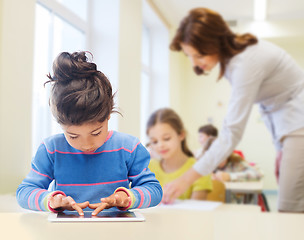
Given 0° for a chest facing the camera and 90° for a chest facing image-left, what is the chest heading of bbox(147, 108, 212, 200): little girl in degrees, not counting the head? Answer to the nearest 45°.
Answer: approximately 45°

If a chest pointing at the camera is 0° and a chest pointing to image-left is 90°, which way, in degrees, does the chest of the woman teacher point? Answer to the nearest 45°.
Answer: approximately 90°

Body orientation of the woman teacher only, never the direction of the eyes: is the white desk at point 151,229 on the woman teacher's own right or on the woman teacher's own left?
on the woman teacher's own left

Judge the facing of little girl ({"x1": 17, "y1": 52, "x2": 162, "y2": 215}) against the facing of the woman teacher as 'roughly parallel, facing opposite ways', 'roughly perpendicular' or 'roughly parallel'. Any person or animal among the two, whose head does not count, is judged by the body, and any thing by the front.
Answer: roughly perpendicular

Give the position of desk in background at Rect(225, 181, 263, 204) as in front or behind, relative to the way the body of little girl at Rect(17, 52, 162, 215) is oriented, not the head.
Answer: behind

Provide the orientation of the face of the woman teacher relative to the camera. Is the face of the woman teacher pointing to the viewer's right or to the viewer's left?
to the viewer's left

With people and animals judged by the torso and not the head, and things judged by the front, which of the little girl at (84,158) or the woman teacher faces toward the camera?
the little girl

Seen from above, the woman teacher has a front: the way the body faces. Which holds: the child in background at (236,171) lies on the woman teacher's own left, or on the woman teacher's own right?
on the woman teacher's own right

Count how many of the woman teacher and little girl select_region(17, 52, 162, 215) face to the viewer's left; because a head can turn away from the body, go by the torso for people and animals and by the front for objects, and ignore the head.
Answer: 1

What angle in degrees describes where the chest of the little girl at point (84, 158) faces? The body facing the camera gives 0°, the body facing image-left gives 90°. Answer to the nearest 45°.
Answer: approximately 0°

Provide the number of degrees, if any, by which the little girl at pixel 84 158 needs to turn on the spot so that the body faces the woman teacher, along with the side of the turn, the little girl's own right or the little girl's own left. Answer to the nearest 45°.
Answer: approximately 135° to the little girl's own left

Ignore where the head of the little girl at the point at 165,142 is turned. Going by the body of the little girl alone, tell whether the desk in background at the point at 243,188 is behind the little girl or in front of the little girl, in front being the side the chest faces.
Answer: behind
